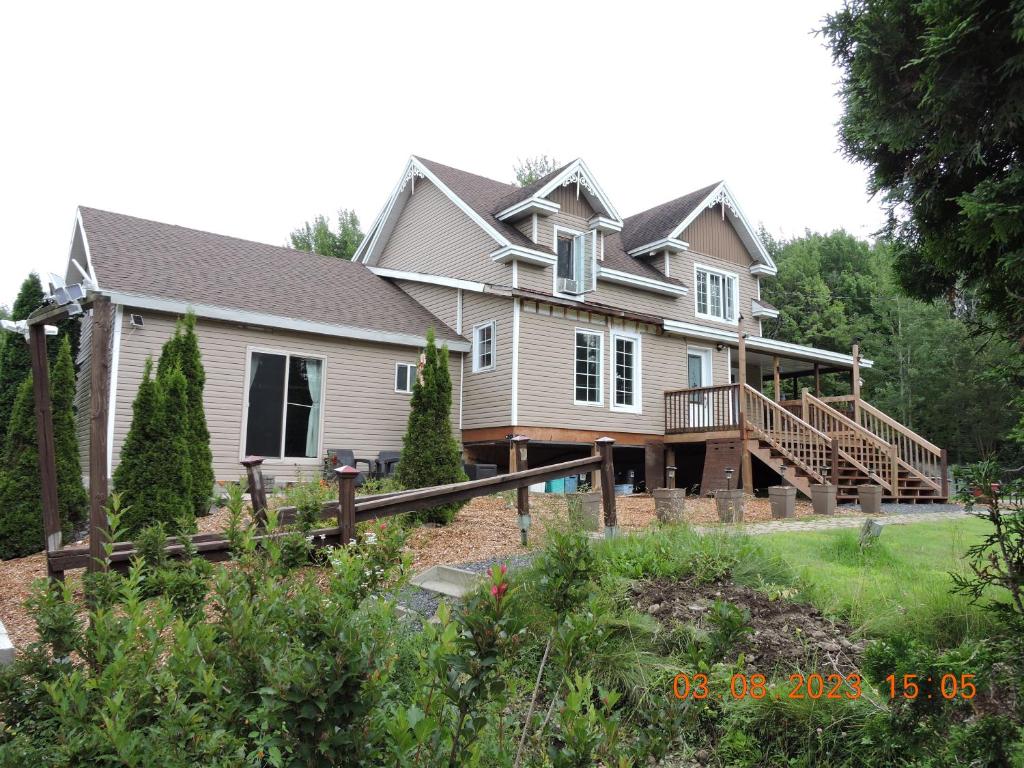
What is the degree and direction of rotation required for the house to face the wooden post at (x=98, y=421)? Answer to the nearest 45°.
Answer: approximately 45° to its right

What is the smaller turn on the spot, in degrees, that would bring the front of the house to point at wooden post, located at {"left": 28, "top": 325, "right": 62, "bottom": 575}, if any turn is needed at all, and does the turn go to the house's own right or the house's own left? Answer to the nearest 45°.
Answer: approximately 45° to the house's own right

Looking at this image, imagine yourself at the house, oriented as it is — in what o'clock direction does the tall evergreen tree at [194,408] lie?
The tall evergreen tree is roughly at 3 o'clock from the house.

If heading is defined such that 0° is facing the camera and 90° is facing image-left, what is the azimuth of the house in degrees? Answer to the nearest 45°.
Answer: approximately 315°

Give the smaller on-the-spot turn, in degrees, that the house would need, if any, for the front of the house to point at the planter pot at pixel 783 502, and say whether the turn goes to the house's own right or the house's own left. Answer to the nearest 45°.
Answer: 0° — it already faces it

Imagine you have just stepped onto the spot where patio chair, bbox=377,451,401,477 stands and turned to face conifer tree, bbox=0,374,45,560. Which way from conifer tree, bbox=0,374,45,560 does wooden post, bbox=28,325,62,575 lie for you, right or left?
left

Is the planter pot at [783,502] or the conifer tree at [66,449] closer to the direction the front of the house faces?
the planter pot

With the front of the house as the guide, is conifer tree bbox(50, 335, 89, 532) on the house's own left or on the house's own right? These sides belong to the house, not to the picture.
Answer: on the house's own right

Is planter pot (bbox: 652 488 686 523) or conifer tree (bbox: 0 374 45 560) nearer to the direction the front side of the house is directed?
the planter pot
